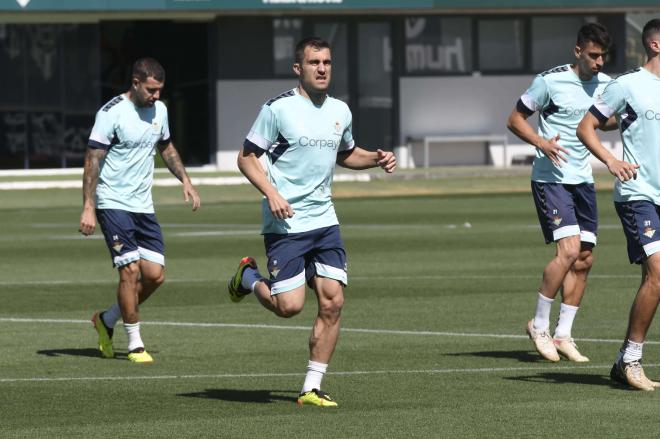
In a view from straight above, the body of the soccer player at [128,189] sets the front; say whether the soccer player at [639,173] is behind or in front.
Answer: in front

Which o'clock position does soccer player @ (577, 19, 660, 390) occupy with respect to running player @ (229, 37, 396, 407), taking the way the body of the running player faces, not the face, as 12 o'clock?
The soccer player is roughly at 10 o'clock from the running player.

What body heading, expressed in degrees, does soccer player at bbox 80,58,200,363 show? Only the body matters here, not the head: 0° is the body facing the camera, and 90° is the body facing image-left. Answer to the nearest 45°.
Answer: approximately 315°

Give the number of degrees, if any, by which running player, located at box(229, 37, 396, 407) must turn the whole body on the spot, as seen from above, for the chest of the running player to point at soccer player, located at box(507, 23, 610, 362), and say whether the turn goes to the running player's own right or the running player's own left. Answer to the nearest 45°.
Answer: approximately 90° to the running player's own left

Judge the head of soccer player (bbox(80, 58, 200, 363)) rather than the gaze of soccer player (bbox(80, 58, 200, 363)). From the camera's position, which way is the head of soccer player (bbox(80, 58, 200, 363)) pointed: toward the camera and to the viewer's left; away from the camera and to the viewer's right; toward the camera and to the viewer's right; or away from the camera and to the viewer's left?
toward the camera and to the viewer's right

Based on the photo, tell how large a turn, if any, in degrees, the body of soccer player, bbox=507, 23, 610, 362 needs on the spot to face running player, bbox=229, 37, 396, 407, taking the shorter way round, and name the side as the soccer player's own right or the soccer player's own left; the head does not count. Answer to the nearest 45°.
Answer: approximately 90° to the soccer player's own right
